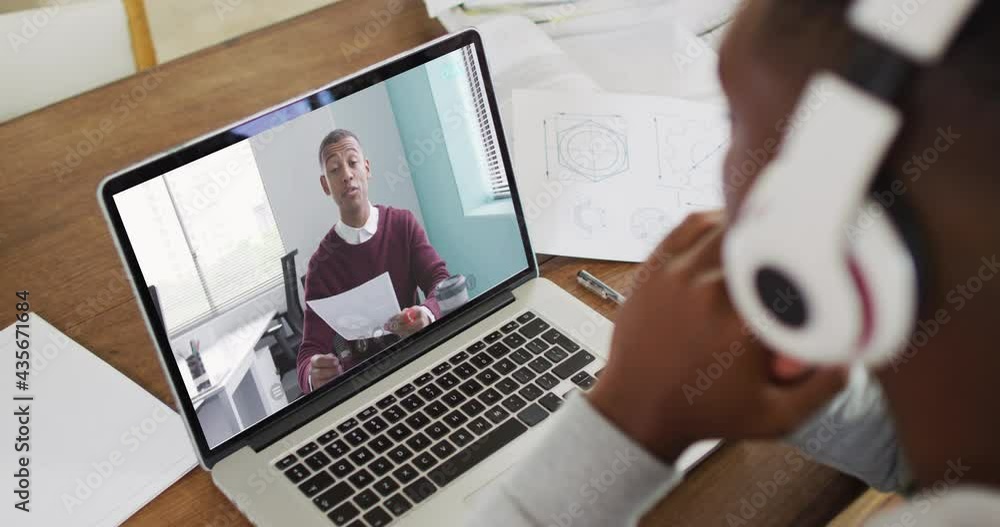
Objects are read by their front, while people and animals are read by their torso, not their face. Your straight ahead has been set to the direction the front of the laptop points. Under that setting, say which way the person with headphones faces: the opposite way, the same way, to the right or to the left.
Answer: the opposite way

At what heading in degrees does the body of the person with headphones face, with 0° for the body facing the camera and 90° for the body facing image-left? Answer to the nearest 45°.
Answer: approximately 135°

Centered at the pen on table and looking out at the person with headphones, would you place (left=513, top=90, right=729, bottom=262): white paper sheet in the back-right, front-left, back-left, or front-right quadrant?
back-left

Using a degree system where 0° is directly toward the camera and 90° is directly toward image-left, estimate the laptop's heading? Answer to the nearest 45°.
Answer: approximately 315°

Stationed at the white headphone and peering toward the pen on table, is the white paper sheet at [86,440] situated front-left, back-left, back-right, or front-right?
front-left
